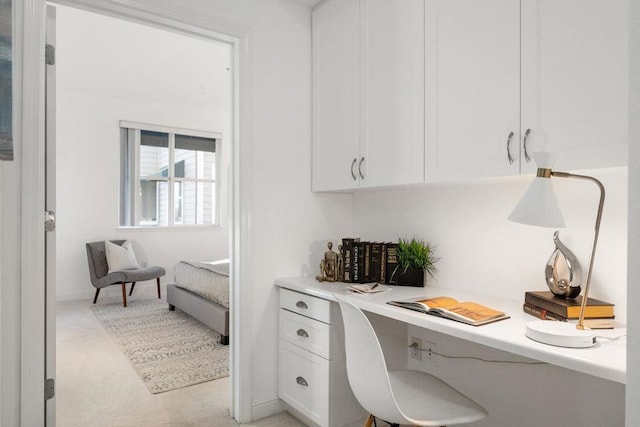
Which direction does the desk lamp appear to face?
to the viewer's left

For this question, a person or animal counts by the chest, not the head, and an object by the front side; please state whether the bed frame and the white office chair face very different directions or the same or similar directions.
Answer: very different directions

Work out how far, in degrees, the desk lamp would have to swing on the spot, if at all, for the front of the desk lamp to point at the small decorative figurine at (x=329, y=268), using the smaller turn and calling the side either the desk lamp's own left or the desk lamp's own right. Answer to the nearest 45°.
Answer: approximately 45° to the desk lamp's own right

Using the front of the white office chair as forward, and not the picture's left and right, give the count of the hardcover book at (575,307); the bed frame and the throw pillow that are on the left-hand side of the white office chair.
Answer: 2

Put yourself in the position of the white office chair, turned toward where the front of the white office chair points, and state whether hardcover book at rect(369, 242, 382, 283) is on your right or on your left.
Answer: on your left

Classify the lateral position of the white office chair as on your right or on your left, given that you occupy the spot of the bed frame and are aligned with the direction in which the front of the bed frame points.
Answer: on your left

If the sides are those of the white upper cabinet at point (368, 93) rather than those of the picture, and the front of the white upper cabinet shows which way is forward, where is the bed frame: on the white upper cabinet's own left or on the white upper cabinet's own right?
on the white upper cabinet's own right

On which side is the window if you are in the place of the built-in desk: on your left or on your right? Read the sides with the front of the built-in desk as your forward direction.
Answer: on your right

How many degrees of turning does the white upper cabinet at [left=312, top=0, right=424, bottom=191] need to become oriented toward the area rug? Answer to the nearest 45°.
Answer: approximately 90° to its right

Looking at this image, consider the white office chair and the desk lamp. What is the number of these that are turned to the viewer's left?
1

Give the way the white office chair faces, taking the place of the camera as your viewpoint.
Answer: facing away from the viewer and to the right of the viewer
